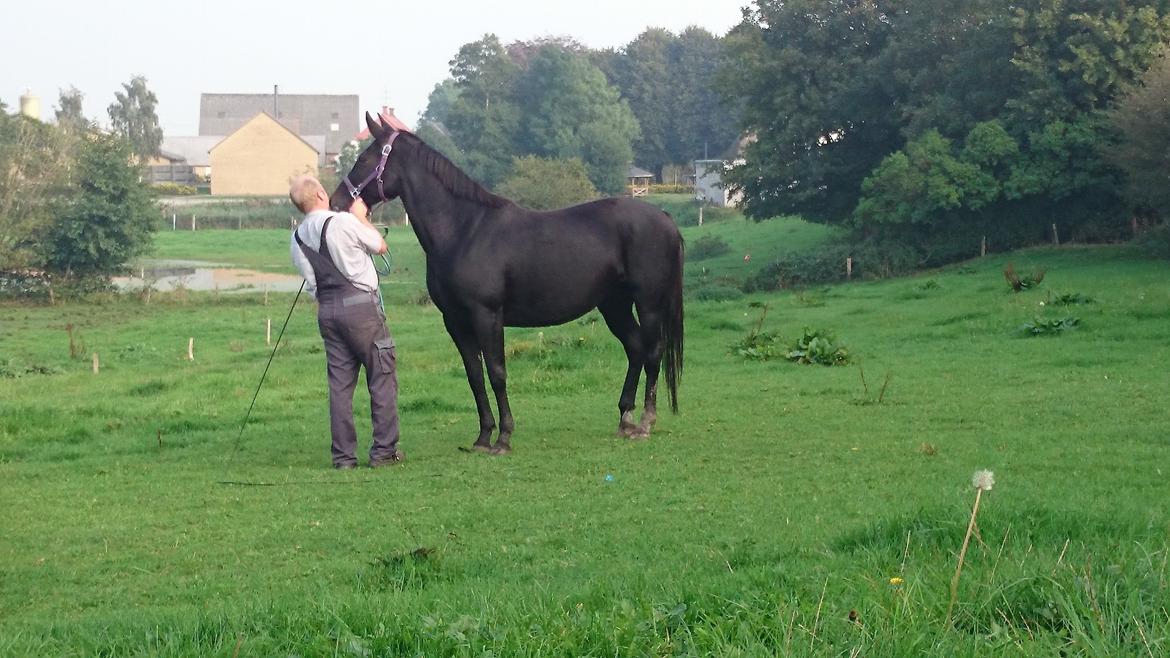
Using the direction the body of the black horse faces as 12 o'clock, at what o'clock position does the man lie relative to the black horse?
The man is roughly at 11 o'clock from the black horse.

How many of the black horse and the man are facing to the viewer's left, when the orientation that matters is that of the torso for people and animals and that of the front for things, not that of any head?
1

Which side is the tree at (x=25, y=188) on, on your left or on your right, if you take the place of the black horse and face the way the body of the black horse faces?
on your right

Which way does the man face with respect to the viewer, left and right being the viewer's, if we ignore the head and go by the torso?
facing away from the viewer and to the right of the viewer

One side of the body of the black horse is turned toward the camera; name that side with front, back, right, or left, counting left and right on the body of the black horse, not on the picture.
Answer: left

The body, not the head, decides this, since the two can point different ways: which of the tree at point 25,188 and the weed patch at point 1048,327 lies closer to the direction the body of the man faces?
the weed patch

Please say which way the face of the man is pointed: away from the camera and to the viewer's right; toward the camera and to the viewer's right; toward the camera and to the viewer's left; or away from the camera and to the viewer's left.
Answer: away from the camera and to the viewer's right

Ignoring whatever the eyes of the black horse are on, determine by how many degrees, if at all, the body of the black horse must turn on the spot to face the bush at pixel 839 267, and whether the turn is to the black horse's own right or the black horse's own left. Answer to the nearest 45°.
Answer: approximately 90° to the black horse's own right

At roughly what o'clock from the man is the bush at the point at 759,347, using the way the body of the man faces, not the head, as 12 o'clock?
The bush is roughly at 12 o'clock from the man.

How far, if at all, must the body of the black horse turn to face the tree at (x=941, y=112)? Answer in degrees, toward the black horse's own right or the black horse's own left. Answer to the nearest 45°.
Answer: approximately 135° to the black horse's own right

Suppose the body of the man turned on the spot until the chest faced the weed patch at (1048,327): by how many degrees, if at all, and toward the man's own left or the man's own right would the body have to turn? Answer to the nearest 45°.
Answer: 0° — they already face it
